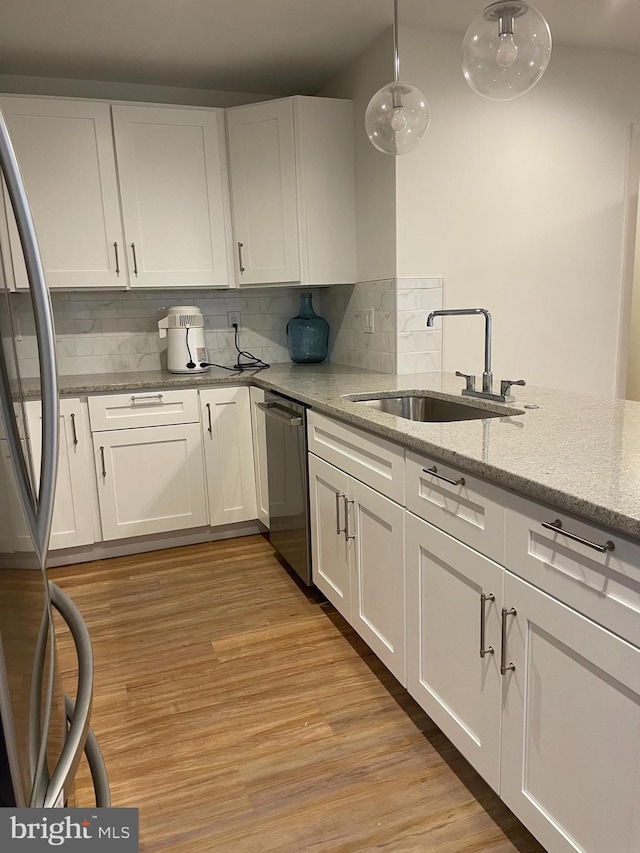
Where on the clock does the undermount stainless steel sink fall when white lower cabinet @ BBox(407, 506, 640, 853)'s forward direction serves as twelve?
The undermount stainless steel sink is roughly at 4 o'clock from the white lower cabinet.

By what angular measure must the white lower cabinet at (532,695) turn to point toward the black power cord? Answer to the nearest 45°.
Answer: approximately 90° to its right

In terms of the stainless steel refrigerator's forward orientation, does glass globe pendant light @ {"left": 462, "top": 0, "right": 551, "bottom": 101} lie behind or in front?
in front

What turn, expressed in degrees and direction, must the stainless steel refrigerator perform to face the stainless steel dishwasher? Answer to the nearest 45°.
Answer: approximately 45° to its left

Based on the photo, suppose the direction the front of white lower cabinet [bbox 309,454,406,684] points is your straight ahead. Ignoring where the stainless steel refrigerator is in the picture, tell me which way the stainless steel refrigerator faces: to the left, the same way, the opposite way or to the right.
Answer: the opposite way

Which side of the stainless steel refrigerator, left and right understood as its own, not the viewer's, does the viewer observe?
right

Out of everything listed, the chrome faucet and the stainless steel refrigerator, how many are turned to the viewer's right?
1
